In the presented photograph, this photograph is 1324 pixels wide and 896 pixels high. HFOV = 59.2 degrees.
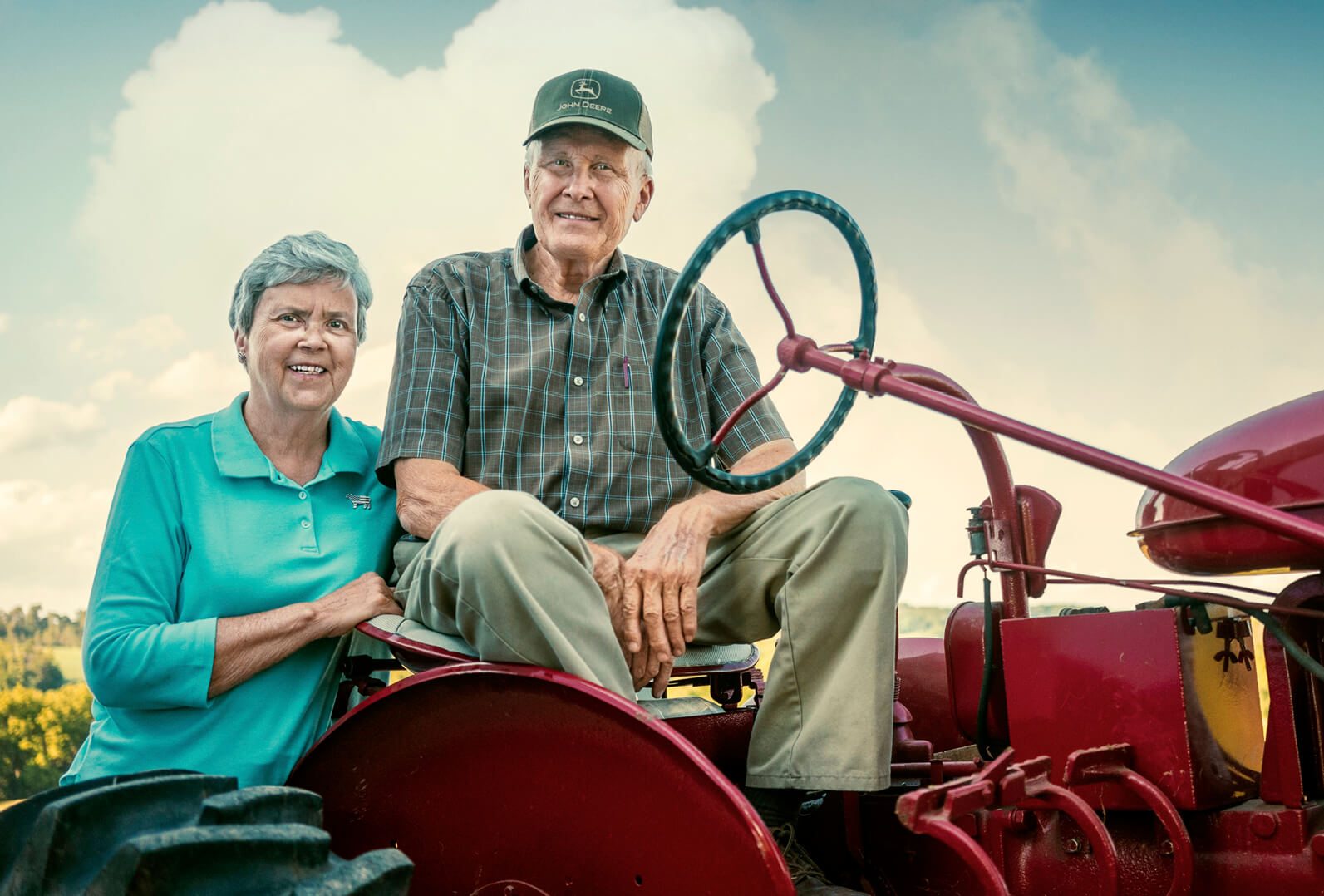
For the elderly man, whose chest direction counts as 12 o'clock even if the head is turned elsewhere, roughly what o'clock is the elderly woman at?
The elderly woman is roughly at 3 o'clock from the elderly man.

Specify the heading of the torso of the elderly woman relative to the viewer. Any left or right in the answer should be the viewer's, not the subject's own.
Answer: facing the viewer and to the right of the viewer

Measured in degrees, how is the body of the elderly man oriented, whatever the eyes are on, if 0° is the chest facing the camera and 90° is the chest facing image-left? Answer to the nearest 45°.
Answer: approximately 0°

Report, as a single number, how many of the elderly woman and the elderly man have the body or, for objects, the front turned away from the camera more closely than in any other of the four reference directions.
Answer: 0

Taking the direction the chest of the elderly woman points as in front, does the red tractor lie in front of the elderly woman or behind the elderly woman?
in front
